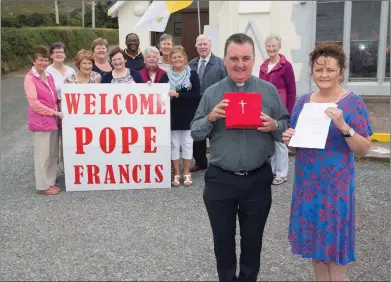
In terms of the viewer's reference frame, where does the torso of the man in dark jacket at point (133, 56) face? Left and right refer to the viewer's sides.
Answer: facing the viewer

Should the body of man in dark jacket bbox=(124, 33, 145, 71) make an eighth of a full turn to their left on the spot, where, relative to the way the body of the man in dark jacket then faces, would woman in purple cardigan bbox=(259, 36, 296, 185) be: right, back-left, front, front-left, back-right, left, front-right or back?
front

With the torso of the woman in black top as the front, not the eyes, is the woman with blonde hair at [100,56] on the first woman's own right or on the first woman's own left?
on the first woman's own right

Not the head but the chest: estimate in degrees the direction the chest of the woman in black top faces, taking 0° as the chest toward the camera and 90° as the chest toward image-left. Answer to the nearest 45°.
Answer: approximately 0°

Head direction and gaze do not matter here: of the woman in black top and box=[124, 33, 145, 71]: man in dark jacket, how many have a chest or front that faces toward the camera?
2

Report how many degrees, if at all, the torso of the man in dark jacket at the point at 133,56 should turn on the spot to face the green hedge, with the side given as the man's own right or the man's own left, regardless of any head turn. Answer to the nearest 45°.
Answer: approximately 180°

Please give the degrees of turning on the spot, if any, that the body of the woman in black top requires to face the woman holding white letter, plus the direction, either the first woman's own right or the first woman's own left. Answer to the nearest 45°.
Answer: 0° — they already face them

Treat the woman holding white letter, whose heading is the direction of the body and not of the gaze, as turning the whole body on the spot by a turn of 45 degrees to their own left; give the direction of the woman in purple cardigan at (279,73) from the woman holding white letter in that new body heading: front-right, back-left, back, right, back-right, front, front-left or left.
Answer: back

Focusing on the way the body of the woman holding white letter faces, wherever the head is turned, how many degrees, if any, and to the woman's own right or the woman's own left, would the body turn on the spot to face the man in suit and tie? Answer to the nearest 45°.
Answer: approximately 90° to the woman's own right

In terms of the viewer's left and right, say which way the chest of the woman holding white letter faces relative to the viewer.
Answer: facing the viewer and to the left of the viewer

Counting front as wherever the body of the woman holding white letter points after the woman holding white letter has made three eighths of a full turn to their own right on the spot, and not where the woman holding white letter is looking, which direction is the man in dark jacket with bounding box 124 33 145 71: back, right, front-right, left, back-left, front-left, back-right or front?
front-left

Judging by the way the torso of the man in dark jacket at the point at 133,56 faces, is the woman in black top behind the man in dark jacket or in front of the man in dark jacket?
in front
